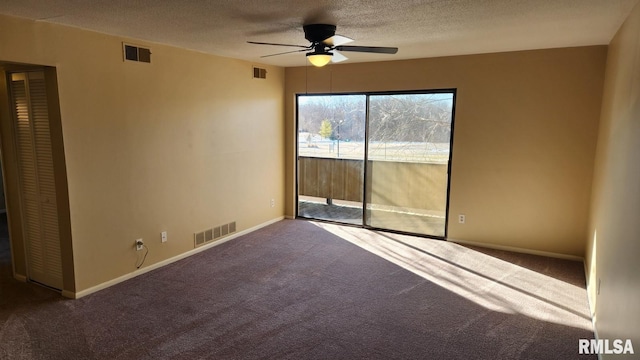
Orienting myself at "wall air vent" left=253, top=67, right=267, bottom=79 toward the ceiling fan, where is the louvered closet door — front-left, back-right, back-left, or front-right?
front-right

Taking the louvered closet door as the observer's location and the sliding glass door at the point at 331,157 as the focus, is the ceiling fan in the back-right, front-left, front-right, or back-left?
front-right

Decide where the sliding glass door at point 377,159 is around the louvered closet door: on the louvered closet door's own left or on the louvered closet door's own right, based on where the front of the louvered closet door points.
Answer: on the louvered closet door's own left

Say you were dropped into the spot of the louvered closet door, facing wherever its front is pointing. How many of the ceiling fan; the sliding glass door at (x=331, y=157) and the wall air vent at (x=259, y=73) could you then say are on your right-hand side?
0

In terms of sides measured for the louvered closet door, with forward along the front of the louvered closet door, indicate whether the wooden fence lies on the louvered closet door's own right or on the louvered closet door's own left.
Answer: on the louvered closet door's own left

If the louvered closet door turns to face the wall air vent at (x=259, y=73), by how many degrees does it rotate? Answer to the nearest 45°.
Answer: approximately 135° to its left

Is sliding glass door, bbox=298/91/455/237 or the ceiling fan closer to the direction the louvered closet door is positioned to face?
the ceiling fan

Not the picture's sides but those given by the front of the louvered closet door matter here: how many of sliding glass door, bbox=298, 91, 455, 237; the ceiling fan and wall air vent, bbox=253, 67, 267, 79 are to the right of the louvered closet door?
0

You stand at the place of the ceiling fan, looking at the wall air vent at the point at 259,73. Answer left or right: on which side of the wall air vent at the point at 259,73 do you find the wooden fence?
right

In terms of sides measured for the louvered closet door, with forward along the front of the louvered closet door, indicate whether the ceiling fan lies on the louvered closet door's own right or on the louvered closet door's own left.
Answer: on the louvered closet door's own left
